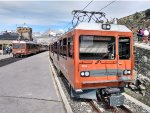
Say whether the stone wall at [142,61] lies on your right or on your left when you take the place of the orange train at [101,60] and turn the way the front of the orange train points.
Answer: on your left

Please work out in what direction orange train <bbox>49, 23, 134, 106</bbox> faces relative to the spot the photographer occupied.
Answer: facing the viewer and to the right of the viewer
